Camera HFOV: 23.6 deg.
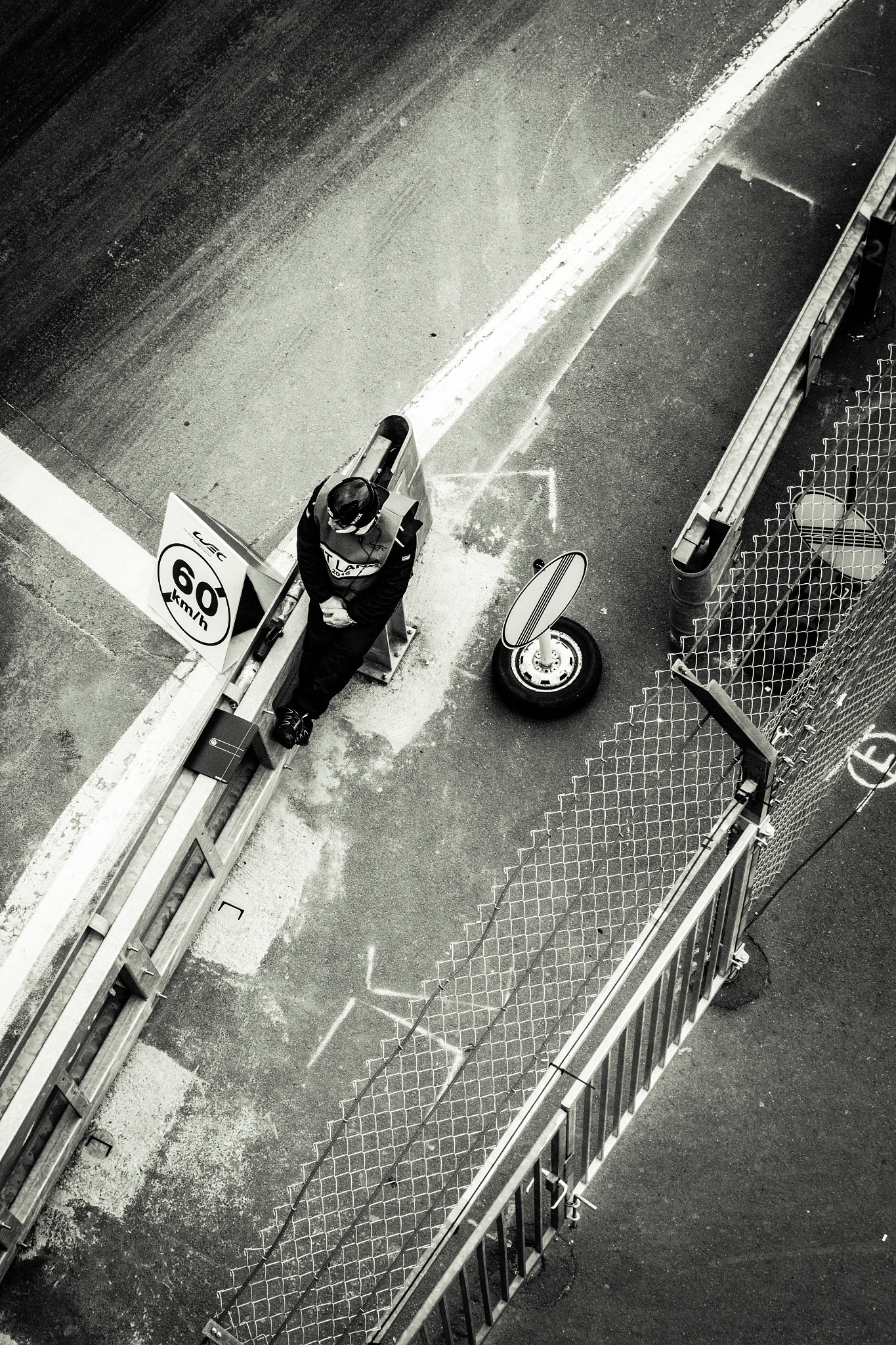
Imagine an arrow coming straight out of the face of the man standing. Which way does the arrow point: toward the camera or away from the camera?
toward the camera

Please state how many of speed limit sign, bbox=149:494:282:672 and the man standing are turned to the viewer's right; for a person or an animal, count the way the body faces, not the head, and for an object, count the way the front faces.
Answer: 0

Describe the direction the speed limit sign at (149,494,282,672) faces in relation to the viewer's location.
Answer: facing the viewer and to the left of the viewer

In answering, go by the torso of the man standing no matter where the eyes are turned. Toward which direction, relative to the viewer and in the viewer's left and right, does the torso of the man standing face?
facing the viewer

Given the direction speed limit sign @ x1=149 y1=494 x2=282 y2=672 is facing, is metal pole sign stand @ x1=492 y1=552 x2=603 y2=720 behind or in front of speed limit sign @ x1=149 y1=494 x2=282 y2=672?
behind
